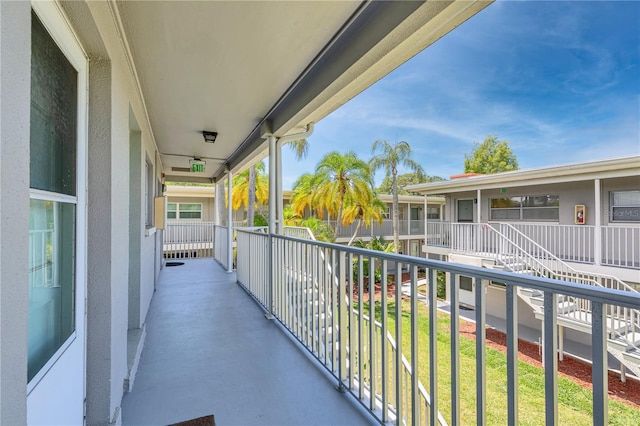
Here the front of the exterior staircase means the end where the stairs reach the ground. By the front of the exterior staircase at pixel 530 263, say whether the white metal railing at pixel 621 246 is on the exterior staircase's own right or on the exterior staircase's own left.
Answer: on the exterior staircase's own left

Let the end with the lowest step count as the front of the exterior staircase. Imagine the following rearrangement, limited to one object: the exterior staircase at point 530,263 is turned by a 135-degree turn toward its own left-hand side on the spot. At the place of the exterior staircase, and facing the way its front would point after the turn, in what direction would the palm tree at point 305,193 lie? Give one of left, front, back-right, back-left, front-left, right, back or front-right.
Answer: left

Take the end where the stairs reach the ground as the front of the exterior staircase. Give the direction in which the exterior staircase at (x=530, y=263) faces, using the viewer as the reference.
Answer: facing the viewer and to the right of the viewer

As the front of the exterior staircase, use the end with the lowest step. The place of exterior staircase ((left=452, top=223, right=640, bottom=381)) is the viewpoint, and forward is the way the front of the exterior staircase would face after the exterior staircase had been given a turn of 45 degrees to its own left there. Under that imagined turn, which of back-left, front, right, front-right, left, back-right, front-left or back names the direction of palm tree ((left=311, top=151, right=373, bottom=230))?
back

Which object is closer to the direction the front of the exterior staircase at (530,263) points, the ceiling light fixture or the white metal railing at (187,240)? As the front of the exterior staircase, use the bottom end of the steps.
the ceiling light fixture

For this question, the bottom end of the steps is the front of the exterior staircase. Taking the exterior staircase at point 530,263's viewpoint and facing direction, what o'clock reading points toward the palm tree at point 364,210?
The palm tree is roughly at 5 o'clock from the exterior staircase.

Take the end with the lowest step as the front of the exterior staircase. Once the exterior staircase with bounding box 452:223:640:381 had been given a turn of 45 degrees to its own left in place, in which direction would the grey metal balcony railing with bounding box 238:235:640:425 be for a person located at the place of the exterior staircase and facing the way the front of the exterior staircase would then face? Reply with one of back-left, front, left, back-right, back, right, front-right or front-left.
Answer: right

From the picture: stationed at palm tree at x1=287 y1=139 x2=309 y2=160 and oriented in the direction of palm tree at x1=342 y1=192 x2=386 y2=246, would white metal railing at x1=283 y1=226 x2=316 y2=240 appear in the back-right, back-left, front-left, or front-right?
front-right

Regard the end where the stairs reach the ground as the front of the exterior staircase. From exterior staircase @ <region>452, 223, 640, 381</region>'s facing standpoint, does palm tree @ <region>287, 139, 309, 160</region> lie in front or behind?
behind

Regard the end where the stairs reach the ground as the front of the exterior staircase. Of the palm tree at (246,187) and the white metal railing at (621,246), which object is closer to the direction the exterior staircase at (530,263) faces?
the white metal railing

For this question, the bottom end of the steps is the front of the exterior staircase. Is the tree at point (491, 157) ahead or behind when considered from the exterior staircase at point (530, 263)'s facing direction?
behind

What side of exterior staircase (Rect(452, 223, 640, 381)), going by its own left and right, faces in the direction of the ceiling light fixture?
right

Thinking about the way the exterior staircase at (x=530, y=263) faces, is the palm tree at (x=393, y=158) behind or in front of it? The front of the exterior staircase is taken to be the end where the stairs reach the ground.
behind

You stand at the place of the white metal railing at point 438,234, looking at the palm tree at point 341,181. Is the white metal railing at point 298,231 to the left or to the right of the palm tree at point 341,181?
left

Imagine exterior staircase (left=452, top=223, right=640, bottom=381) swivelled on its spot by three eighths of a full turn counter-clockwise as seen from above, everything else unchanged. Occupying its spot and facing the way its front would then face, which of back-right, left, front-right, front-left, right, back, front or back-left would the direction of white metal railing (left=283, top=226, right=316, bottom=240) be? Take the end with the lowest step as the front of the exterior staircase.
back-left
